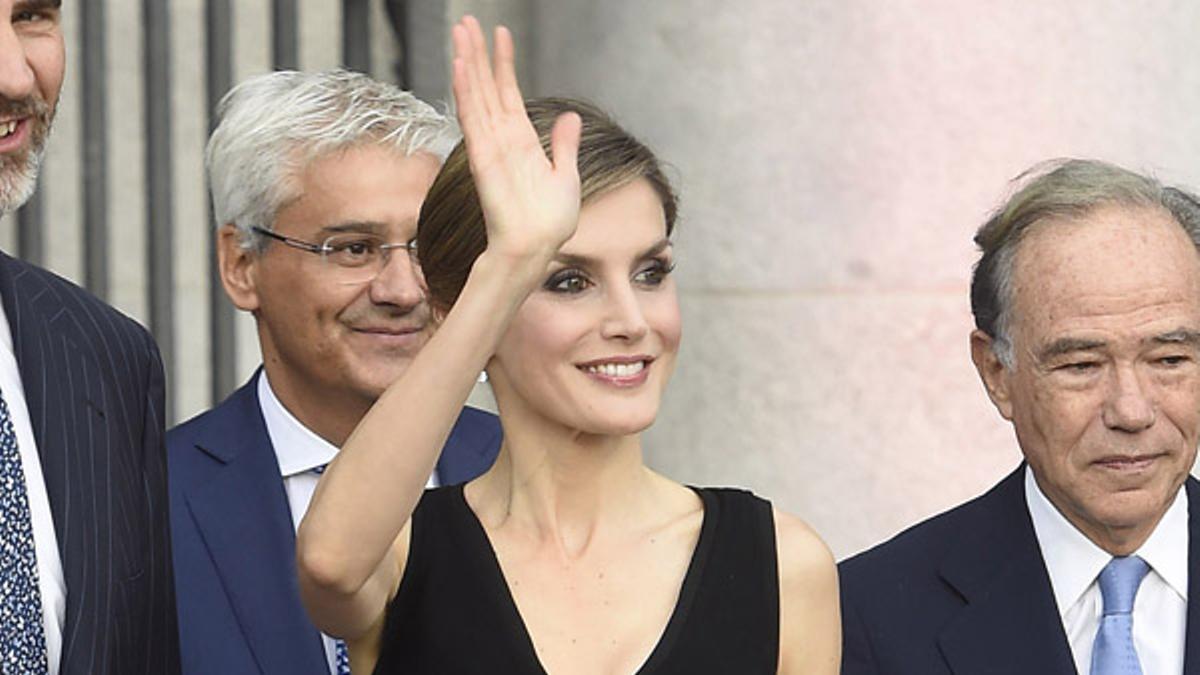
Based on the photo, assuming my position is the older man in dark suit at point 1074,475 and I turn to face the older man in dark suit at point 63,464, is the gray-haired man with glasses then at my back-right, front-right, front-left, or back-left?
front-right

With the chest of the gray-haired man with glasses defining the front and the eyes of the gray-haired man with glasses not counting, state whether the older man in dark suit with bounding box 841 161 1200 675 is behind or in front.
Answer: in front

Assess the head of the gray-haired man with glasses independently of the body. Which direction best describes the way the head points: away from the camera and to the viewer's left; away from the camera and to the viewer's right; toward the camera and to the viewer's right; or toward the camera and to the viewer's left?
toward the camera and to the viewer's right

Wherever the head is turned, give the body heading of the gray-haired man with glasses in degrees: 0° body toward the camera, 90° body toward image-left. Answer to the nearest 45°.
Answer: approximately 315°

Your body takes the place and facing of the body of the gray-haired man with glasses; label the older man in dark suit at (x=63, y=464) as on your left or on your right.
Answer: on your right
